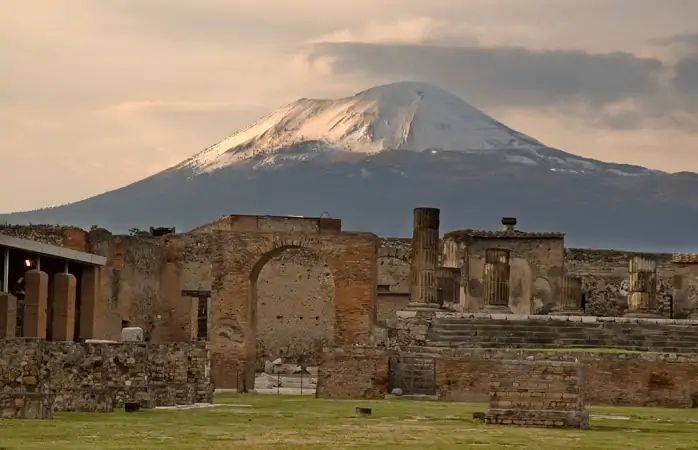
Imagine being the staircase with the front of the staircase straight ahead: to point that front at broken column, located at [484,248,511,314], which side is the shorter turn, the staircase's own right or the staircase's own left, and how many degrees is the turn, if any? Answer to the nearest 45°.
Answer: approximately 180°

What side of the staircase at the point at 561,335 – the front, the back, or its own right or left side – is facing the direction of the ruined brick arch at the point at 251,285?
right

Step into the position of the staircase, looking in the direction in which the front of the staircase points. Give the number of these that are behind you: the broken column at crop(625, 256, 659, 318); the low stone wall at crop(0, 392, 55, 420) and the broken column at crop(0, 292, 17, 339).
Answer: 1

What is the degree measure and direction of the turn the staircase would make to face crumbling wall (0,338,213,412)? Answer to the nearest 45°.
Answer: approximately 45° to its right

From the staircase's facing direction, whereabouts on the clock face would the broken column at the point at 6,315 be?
The broken column is roughly at 2 o'clock from the staircase.

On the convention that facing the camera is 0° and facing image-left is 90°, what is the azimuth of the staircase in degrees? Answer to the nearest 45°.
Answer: approximately 0°

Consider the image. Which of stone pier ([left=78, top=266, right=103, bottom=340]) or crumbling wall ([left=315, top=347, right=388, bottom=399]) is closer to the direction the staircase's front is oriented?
the crumbling wall

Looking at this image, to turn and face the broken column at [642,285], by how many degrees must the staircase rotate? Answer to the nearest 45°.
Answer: approximately 180°

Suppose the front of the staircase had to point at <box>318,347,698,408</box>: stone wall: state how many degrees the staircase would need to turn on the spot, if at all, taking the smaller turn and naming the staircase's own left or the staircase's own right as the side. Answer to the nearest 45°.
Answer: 0° — it already faces it

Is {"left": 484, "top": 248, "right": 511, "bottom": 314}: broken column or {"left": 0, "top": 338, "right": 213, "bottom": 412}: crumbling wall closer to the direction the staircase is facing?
the crumbling wall

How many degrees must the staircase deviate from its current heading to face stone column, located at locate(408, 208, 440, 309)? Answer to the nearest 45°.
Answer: approximately 135° to its right

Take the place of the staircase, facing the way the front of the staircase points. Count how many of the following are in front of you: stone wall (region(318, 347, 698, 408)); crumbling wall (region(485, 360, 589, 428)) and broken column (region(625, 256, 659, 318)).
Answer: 2
